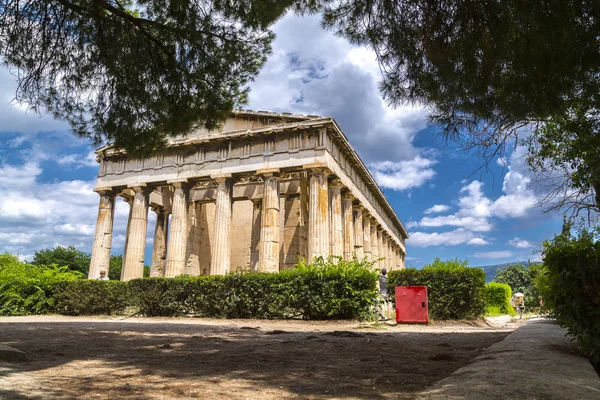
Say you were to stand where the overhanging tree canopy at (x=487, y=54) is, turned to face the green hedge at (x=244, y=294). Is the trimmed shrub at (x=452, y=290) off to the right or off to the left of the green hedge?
right

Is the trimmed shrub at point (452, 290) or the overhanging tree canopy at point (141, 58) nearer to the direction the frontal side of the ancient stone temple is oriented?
the overhanging tree canopy

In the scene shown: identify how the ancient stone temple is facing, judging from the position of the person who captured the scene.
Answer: facing the viewer and to the left of the viewer

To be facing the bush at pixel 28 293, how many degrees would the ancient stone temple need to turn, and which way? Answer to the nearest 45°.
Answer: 0° — it already faces it

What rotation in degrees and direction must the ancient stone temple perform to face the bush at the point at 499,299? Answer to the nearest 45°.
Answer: approximately 135° to its left

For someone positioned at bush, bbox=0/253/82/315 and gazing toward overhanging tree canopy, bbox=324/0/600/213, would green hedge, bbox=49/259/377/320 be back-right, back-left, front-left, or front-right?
front-left

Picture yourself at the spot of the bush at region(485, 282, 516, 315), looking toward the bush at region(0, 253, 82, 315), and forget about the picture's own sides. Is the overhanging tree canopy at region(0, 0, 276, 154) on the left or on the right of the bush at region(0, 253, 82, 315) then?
left

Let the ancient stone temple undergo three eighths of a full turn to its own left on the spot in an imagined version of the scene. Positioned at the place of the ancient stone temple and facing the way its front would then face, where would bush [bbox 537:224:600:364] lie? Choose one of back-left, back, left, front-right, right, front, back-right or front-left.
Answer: right

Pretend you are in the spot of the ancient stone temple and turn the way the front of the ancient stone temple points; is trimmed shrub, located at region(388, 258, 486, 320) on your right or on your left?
on your left

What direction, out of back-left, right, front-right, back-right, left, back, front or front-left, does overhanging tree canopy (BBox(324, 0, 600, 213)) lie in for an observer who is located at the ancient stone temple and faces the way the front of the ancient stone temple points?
front-left

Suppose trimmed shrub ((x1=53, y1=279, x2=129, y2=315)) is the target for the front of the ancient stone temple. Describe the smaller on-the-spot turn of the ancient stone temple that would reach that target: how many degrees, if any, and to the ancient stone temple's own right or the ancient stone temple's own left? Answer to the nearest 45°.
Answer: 0° — it already faces it

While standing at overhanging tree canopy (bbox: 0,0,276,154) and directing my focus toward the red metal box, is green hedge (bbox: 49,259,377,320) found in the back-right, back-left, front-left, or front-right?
front-left
